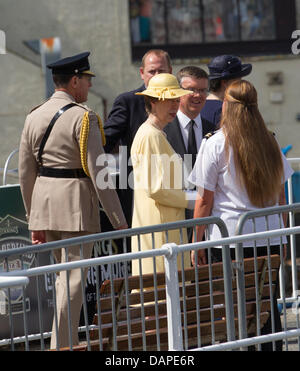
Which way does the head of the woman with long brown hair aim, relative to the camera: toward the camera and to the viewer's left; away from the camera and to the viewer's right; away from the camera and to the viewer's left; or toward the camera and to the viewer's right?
away from the camera and to the viewer's left

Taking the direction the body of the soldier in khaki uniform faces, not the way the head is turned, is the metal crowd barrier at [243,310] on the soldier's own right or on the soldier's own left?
on the soldier's own right

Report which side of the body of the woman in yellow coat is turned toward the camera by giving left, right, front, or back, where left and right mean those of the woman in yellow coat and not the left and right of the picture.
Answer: right

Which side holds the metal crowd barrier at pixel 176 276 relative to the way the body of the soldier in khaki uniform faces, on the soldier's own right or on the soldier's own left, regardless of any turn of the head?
on the soldier's own right

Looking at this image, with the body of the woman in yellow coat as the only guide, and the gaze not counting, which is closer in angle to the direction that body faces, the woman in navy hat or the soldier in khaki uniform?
the woman in navy hat
